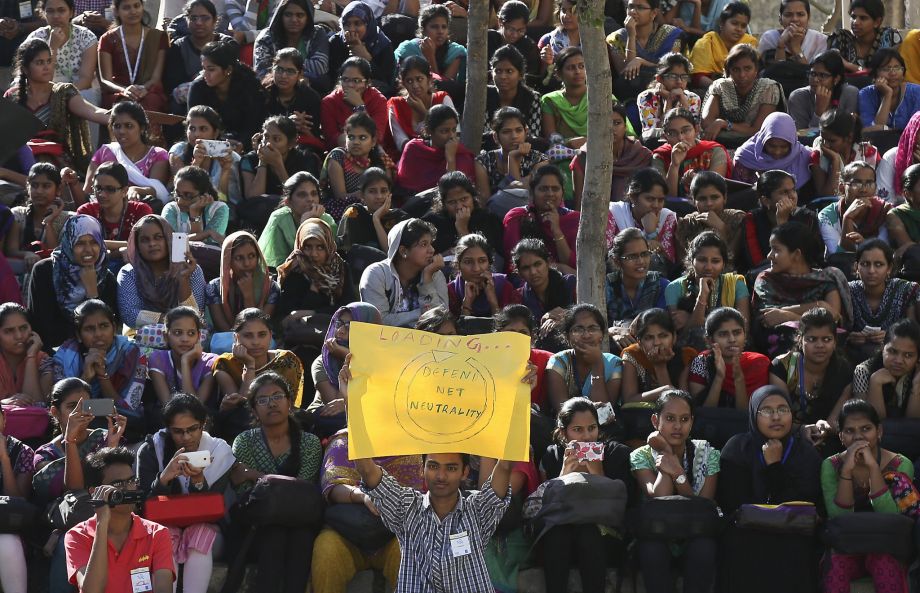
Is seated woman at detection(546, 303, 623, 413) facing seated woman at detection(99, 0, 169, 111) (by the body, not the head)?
no

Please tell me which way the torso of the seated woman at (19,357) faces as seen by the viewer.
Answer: toward the camera

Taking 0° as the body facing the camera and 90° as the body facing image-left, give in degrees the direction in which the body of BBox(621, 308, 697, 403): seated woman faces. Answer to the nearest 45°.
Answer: approximately 0°

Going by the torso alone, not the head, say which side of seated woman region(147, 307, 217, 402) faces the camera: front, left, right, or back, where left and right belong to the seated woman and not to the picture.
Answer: front

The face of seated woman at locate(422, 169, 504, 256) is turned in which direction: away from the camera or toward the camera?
toward the camera

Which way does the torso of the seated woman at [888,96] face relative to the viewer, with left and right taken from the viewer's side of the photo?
facing the viewer

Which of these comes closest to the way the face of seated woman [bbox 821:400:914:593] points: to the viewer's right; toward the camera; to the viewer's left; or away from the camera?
toward the camera

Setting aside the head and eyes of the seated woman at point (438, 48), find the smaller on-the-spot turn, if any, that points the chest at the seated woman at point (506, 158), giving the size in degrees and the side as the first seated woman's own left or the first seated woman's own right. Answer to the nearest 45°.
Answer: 0° — they already face them

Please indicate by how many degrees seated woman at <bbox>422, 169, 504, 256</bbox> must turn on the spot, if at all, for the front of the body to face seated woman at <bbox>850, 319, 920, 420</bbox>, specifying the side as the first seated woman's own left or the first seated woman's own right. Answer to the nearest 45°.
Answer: approximately 45° to the first seated woman's own left

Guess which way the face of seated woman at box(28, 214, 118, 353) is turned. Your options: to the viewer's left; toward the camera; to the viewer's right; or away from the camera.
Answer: toward the camera

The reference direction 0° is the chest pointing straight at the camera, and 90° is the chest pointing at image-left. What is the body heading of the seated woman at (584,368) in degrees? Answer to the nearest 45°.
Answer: approximately 0°

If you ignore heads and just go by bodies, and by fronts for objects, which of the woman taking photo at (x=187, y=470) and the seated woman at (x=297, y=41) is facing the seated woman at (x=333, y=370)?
the seated woman at (x=297, y=41)

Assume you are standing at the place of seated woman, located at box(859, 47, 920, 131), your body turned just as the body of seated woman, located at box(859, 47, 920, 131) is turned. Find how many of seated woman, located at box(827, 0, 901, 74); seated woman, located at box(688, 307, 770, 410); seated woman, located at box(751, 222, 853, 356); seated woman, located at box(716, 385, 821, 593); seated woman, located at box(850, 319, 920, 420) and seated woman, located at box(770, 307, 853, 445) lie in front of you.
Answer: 5

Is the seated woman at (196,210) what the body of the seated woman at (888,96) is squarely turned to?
no

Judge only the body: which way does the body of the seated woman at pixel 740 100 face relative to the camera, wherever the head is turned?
toward the camera

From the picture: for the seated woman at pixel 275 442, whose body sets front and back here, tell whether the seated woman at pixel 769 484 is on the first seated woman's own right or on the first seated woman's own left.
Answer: on the first seated woman's own left

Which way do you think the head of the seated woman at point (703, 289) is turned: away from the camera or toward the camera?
toward the camera

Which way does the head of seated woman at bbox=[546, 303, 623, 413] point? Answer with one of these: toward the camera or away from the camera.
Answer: toward the camera
